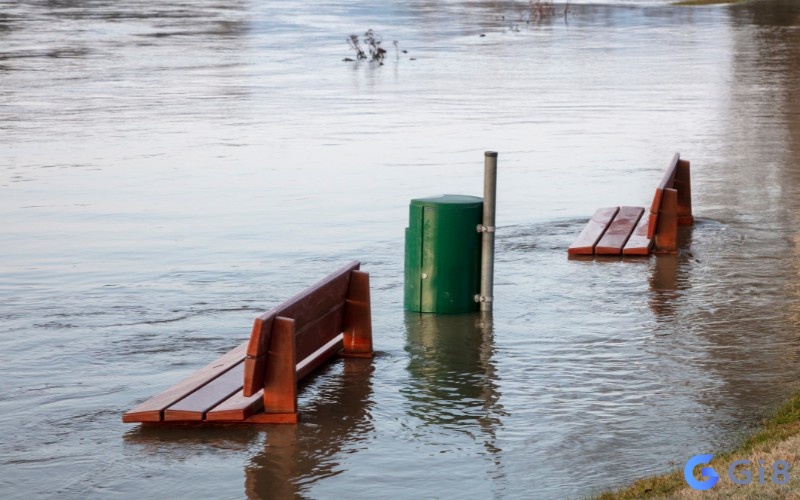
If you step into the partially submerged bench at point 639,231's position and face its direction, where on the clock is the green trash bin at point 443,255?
The green trash bin is roughly at 10 o'clock from the partially submerged bench.

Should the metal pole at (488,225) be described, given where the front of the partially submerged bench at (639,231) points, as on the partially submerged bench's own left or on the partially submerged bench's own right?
on the partially submerged bench's own left

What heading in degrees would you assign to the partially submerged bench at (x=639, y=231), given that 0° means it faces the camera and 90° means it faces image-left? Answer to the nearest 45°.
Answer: approximately 90°
